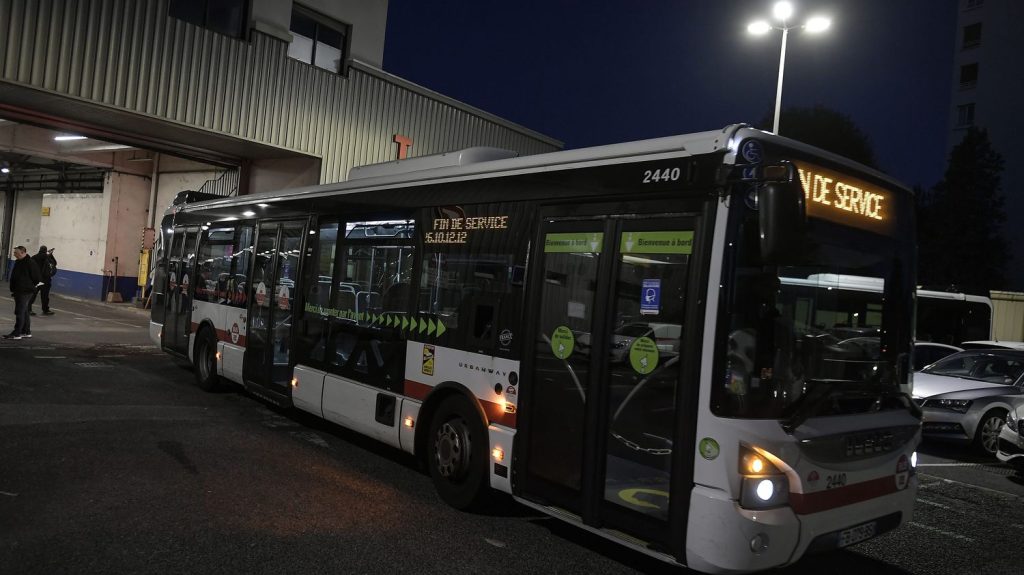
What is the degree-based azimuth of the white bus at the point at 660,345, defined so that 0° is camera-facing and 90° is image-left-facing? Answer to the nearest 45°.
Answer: approximately 315°

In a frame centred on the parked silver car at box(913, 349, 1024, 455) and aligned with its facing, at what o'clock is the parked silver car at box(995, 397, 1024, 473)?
the parked silver car at box(995, 397, 1024, 473) is roughly at 10 o'clock from the parked silver car at box(913, 349, 1024, 455).

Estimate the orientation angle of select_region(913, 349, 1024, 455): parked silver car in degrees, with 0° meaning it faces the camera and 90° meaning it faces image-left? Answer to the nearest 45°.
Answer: approximately 45°

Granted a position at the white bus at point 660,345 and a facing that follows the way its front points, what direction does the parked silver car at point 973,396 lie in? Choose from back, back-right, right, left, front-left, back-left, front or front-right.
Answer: left

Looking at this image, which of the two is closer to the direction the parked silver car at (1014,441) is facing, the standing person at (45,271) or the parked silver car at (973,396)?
the standing person

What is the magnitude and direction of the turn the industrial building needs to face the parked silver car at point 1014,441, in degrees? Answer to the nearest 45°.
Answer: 0° — it already faces it
